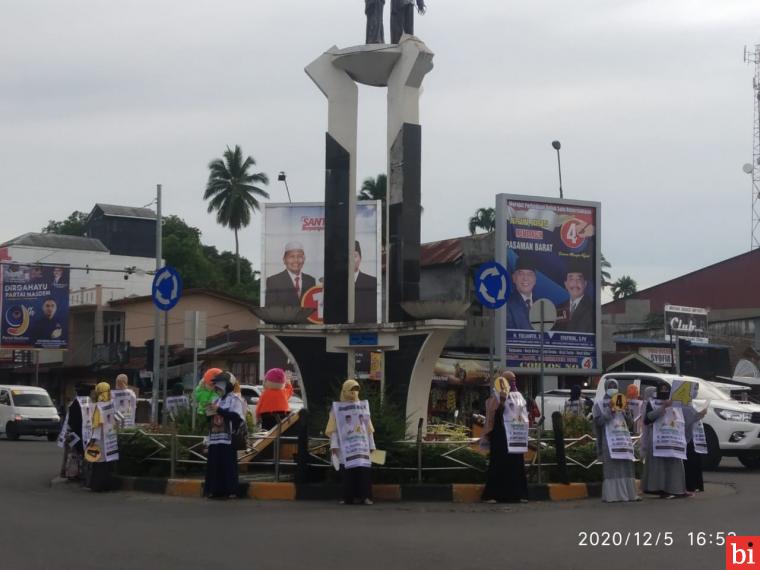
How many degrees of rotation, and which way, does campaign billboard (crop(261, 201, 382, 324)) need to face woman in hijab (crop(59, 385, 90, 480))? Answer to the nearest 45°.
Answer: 0° — it already faces them

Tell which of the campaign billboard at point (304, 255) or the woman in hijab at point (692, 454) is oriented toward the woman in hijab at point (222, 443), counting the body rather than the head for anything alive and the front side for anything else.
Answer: the campaign billboard

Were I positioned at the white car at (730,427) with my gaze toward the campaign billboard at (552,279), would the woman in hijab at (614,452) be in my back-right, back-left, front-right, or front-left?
back-left

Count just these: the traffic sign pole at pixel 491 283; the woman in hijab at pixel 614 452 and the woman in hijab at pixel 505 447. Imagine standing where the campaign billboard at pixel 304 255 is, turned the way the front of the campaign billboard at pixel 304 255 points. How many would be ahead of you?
3

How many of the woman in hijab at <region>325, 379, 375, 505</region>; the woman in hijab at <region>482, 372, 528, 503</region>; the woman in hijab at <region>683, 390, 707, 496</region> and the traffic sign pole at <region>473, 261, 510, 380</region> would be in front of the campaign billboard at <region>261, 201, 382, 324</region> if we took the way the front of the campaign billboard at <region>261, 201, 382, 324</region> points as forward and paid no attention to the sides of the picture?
4

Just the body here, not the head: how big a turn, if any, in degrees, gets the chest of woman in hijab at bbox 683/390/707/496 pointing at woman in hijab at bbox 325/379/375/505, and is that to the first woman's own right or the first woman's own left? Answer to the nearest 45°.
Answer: approximately 135° to the first woman's own right

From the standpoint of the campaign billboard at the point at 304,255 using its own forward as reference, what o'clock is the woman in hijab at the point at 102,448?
The woman in hijab is roughly at 12 o'clock from the campaign billboard.

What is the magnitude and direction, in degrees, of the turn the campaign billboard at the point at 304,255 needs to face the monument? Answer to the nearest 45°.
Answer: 0° — it already faces it
